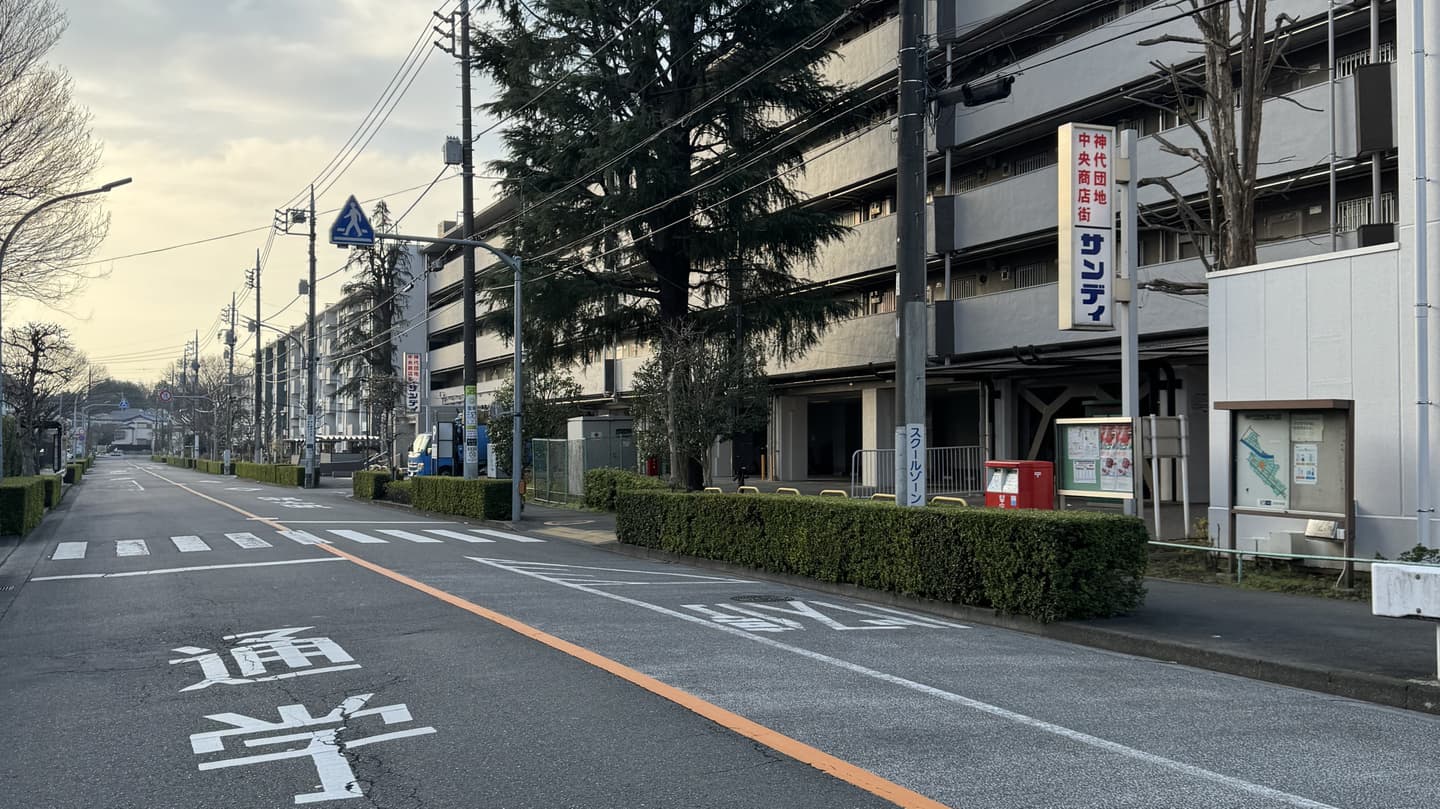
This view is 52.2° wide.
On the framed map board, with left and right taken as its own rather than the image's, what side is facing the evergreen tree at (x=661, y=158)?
right

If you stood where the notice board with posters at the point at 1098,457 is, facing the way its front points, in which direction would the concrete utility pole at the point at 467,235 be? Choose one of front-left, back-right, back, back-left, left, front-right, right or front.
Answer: right

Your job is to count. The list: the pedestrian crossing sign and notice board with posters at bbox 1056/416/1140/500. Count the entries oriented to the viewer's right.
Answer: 0

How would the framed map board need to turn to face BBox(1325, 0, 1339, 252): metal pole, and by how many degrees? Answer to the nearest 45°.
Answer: approximately 135° to its right

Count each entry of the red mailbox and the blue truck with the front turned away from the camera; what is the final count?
0

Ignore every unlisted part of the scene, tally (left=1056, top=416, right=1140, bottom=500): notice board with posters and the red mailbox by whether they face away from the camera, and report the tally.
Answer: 0

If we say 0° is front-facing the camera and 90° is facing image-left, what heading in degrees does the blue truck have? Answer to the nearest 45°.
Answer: approximately 45°

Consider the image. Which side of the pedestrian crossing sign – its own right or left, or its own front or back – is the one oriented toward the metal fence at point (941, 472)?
left

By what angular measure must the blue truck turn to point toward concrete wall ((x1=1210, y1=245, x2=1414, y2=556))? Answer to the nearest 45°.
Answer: approximately 45° to its left

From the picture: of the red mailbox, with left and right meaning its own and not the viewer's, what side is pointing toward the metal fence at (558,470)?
right

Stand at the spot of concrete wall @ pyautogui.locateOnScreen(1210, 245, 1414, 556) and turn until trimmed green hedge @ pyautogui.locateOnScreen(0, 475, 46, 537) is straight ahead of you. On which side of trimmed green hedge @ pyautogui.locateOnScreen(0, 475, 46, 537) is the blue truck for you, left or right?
right
